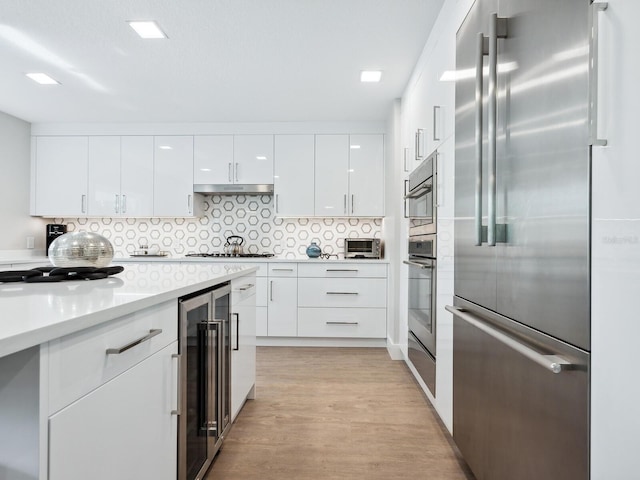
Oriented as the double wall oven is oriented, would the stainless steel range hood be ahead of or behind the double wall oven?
ahead

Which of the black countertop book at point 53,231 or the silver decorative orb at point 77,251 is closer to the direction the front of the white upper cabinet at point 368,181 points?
the silver decorative orb

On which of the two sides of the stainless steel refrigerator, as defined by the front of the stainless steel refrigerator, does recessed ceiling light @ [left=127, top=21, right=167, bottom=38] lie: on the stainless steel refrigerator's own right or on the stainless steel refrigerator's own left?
on the stainless steel refrigerator's own right

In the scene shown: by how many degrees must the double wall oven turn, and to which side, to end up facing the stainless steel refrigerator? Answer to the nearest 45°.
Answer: approximately 90° to its left

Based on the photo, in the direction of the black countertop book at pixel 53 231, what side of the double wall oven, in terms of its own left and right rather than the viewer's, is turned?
front

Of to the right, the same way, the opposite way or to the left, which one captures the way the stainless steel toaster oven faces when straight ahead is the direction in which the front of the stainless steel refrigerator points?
to the left

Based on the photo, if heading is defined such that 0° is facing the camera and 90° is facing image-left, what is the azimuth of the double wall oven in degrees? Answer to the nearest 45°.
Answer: approximately 90°

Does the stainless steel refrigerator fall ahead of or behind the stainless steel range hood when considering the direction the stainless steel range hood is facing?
ahead

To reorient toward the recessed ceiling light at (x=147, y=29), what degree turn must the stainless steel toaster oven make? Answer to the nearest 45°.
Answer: approximately 45° to its right

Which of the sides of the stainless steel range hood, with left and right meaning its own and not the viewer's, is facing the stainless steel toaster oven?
left

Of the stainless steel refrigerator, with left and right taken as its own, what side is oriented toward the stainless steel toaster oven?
right

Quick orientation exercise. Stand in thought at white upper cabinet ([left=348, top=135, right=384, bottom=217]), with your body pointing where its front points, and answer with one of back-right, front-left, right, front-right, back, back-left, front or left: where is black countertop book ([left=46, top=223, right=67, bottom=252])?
right

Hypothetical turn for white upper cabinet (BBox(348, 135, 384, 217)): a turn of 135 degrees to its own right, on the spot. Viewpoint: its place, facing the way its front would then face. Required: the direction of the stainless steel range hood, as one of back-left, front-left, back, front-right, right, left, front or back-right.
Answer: front-left

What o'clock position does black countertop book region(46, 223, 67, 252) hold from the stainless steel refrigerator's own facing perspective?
The black countertop book is roughly at 2 o'clock from the stainless steel refrigerator.

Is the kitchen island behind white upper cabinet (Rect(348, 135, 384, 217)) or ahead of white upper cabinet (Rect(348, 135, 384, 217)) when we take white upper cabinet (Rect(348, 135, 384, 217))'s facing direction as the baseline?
ahead

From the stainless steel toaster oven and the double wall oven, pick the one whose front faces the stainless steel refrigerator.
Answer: the stainless steel toaster oven

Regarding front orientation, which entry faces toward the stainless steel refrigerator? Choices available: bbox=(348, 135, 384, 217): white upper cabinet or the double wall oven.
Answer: the white upper cabinet

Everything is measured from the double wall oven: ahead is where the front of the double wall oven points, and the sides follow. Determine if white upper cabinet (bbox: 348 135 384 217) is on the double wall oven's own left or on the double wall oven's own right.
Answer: on the double wall oven's own right

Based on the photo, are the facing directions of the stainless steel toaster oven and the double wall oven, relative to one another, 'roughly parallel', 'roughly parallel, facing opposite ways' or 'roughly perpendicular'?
roughly perpendicular
